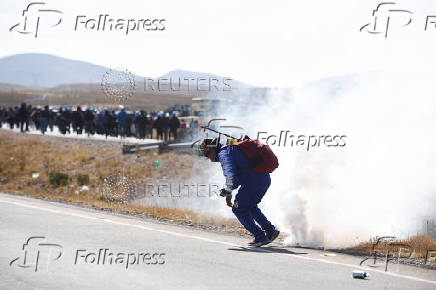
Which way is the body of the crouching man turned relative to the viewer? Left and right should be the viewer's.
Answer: facing to the left of the viewer
